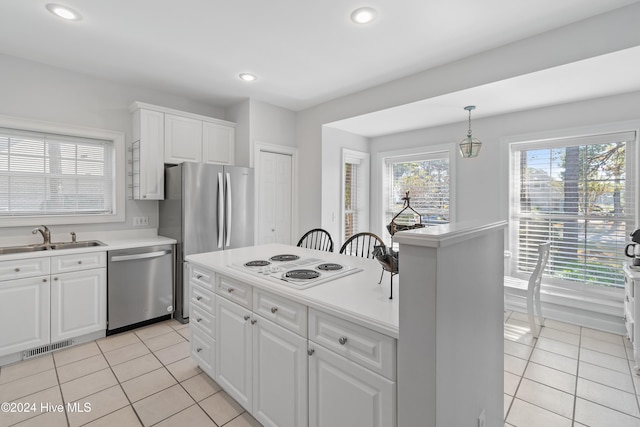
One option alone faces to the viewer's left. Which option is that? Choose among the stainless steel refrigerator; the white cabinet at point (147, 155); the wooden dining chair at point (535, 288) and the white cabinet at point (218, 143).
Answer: the wooden dining chair

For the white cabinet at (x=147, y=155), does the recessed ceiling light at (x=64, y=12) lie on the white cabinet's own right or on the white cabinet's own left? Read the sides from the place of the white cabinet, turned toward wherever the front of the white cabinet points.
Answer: on the white cabinet's own right

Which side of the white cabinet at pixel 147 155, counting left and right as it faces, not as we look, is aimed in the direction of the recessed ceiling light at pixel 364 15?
front

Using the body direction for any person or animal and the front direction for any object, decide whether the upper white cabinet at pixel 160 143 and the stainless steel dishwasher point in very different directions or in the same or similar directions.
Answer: same or similar directions

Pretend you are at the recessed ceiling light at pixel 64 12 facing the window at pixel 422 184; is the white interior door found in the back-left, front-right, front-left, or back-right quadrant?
front-left

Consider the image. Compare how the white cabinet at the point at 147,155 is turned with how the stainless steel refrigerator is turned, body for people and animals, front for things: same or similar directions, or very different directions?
same or similar directions

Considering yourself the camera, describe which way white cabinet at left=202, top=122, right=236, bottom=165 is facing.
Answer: facing the viewer and to the right of the viewer

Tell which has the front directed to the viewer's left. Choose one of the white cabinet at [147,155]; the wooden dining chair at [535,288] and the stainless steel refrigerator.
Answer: the wooden dining chair

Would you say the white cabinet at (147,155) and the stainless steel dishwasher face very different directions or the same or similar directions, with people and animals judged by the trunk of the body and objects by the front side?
same or similar directions

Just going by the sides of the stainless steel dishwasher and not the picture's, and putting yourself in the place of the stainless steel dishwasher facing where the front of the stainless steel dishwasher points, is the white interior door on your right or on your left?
on your left

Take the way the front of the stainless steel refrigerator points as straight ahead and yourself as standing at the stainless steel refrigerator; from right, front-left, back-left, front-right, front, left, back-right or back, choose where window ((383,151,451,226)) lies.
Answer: front-left

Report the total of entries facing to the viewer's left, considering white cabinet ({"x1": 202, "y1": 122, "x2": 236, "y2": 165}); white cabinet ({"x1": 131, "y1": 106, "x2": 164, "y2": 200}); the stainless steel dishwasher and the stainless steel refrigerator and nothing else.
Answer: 0

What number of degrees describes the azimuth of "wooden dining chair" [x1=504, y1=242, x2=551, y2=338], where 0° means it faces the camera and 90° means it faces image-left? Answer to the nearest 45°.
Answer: approximately 90°
